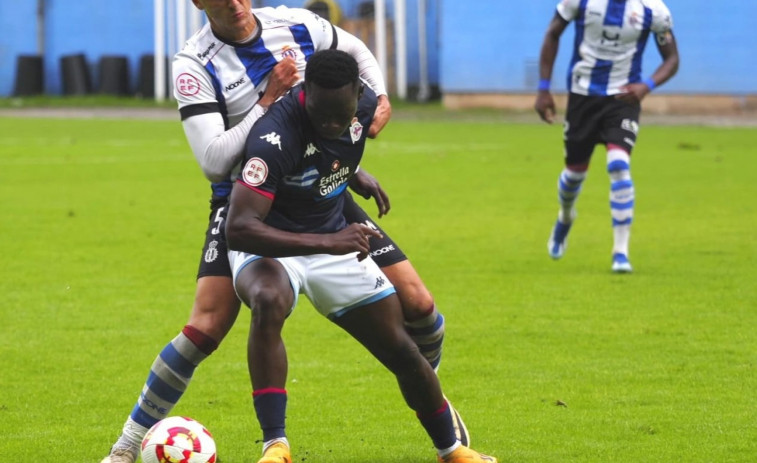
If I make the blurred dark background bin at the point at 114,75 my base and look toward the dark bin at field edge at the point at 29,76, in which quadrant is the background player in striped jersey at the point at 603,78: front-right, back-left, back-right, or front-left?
back-left

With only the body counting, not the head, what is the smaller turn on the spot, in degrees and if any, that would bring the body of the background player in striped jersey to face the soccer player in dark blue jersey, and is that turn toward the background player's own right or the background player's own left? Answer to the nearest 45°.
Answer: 0° — they already face them

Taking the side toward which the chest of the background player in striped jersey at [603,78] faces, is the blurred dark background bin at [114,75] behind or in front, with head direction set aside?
behind

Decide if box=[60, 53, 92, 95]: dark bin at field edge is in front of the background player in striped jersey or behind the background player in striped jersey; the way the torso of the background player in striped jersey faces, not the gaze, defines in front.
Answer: behind

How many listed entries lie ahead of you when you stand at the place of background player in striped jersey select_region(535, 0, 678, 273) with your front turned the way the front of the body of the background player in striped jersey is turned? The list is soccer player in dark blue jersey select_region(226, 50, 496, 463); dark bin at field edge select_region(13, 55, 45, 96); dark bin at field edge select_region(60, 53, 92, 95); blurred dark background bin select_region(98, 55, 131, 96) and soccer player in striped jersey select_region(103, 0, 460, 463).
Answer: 2

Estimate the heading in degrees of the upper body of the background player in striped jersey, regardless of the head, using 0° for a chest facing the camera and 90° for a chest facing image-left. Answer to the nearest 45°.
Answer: approximately 0°

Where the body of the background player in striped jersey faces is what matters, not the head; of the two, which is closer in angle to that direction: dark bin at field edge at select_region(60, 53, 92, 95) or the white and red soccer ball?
the white and red soccer ball

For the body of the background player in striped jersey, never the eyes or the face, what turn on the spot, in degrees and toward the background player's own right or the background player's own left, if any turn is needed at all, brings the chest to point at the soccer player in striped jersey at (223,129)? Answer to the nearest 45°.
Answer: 0° — they already face them

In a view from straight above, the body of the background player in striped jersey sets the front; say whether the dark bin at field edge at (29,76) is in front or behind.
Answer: behind
